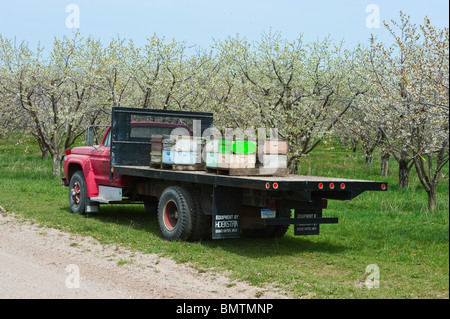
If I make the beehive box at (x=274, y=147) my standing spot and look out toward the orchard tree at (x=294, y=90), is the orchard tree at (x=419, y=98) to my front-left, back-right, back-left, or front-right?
front-right

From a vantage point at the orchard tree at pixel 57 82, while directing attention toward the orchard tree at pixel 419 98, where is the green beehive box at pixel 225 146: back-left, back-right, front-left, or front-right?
front-right

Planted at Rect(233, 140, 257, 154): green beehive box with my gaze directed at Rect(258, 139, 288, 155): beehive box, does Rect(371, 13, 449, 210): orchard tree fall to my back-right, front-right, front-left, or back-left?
front-left

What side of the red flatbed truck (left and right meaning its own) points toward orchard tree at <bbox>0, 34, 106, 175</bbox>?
front

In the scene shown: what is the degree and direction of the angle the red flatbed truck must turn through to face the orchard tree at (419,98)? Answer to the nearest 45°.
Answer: approximately 90° to its right

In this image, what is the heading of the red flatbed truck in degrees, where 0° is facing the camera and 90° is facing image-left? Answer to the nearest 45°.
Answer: approximately 135°

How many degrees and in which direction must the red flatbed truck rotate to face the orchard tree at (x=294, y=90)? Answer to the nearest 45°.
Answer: approximately 45° to its right
